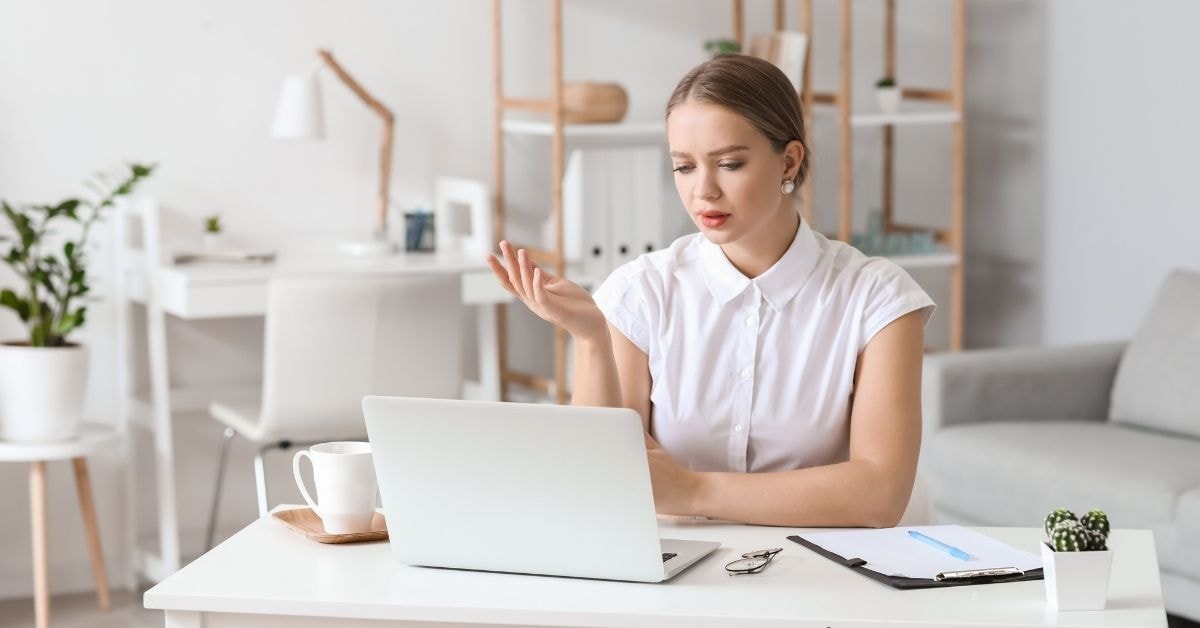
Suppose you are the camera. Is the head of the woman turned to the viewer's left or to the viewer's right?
to the viewer's left

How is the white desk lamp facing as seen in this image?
to the viewer's left

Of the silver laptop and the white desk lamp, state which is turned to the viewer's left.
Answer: the white desk lamp

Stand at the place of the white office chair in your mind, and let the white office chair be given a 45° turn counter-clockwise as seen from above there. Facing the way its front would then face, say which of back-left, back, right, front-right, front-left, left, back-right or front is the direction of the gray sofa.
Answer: back

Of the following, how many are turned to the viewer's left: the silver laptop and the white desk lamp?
1

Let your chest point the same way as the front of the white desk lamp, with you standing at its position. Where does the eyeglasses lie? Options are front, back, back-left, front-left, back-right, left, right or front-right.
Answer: left

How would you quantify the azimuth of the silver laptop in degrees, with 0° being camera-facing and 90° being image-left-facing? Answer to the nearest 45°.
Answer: approximately 225°

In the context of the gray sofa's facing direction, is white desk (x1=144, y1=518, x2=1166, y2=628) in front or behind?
in front

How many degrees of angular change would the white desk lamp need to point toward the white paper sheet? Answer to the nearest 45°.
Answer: approximately 90° to its left

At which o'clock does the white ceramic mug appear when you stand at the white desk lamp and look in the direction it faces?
The white ceramic mug is roughly at 9 o'clock from the white desk lamp.

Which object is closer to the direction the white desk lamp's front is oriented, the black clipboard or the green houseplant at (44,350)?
the green houseplant

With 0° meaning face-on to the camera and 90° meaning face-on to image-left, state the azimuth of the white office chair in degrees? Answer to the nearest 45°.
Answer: approximately 135°

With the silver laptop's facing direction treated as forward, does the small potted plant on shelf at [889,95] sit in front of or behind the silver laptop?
in front

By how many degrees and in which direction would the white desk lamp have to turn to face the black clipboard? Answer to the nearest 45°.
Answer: approximately 90° to its left

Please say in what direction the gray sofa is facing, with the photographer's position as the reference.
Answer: facing the viewer and to the left of the viewer
